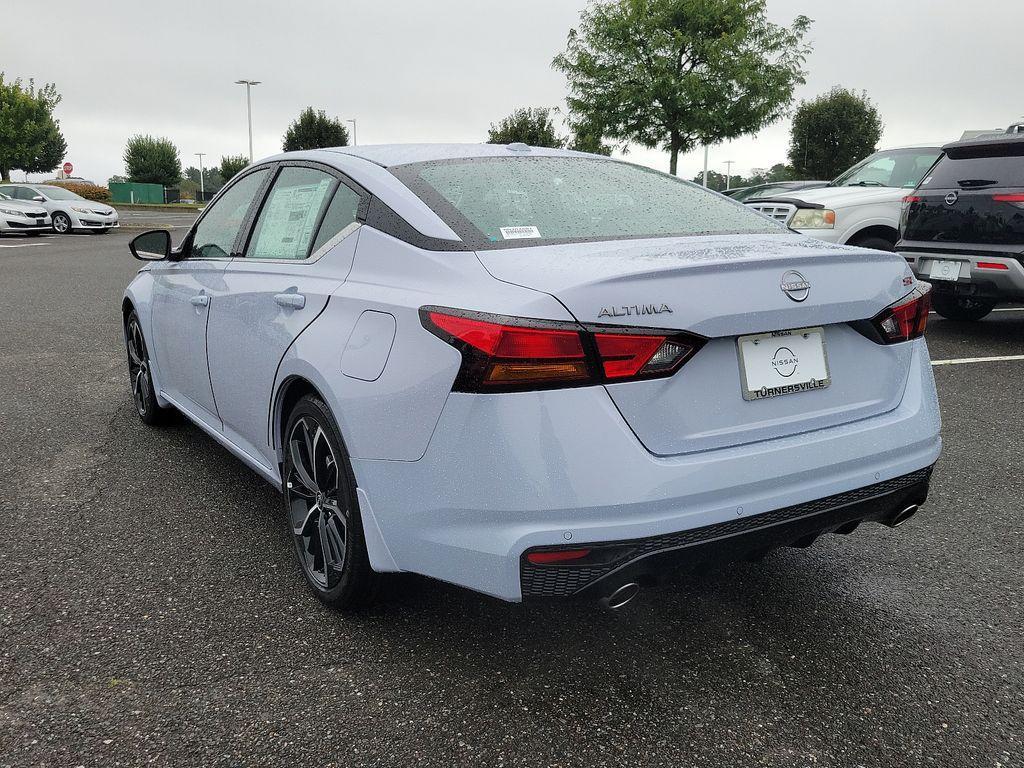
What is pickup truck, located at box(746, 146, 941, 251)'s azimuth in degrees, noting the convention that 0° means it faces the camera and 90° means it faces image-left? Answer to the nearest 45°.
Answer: approximately 45°

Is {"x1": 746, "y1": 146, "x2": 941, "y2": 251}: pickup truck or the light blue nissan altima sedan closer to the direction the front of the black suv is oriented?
the pickup truck

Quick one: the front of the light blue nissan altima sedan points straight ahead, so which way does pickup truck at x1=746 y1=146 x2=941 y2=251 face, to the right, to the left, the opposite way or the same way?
to the left

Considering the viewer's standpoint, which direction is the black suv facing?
facing away from the viewer and to the right of the viewer

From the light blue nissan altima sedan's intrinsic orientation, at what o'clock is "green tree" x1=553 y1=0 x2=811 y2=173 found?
The green tree is roughly at 2 o'clock from the light blue nissan altima sedan.

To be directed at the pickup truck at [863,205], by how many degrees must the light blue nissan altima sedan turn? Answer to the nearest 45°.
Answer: approximately 90° to its right

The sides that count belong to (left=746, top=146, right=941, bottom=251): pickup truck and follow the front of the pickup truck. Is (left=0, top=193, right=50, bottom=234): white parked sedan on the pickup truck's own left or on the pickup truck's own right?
on the pickup truck's own right

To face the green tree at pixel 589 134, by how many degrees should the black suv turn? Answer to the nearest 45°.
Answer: approximately 90° to its left

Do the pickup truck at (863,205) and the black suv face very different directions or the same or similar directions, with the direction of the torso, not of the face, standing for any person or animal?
very different directions

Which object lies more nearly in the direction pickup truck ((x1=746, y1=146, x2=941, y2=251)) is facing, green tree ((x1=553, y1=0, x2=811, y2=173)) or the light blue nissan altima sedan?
the light blue nissan altima sedan

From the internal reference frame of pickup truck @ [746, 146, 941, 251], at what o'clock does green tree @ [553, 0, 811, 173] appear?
The green tree is roughly at 4 o'clock from the pickup truck.

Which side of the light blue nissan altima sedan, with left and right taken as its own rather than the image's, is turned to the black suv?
right
